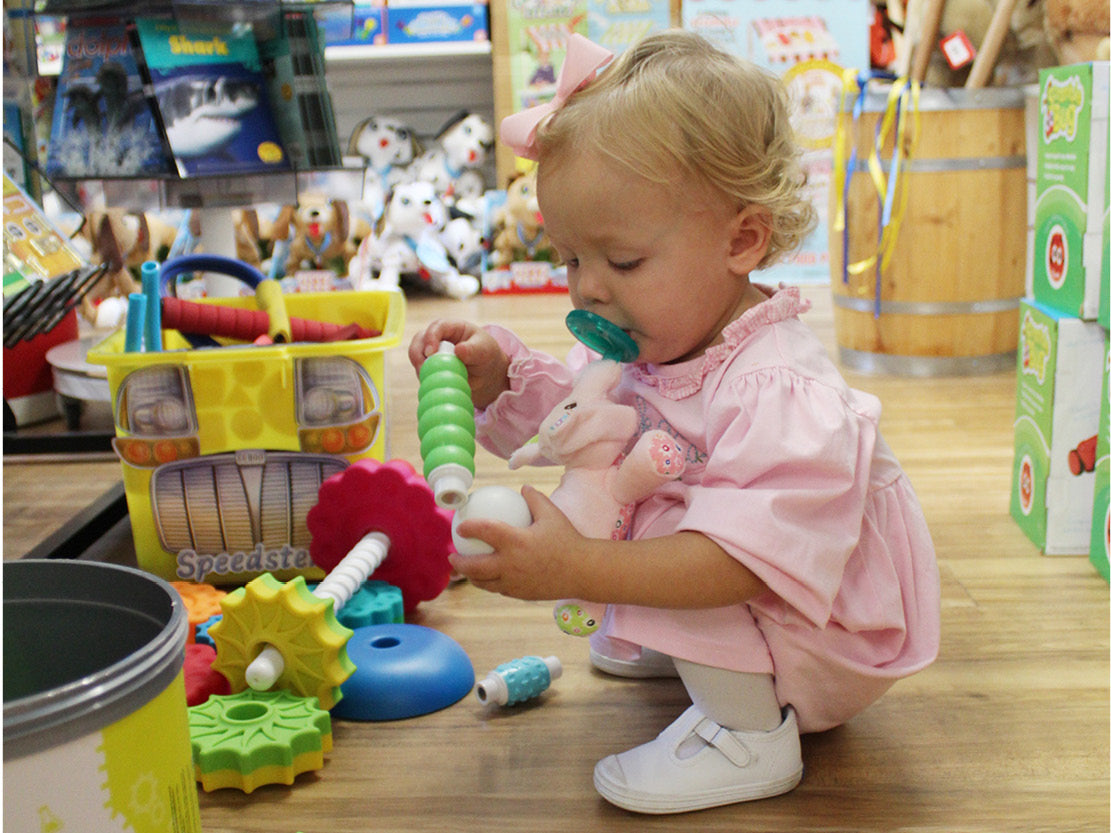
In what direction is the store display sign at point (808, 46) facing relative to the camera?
toward the camera

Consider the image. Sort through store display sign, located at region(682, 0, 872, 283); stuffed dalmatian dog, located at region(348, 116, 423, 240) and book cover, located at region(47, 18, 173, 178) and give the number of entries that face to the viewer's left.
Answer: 0

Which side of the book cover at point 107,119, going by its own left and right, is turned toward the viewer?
front

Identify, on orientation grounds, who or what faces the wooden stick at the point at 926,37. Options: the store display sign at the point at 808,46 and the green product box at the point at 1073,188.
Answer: the store display sign

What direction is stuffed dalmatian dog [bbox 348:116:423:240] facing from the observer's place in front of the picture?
facing the viewer

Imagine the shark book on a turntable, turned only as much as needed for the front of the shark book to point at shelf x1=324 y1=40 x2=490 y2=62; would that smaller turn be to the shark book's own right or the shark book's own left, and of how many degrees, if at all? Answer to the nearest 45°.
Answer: approximately 180°

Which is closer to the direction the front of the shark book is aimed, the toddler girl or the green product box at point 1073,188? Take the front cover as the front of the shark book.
the toddler girl

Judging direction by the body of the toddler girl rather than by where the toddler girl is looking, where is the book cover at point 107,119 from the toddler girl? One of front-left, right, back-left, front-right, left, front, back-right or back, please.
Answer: front-right

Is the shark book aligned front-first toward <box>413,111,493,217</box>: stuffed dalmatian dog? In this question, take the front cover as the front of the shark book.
no

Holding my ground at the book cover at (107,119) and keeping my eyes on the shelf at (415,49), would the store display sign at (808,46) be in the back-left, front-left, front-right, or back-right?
front-right

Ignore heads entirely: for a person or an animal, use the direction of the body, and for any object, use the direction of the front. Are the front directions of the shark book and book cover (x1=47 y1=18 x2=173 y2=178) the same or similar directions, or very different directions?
same or similar directions

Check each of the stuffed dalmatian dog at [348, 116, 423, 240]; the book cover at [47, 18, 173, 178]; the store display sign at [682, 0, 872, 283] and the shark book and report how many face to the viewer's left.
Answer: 0

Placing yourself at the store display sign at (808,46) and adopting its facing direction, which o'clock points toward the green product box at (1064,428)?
The green product box is roughly at 12 o'clock from the store display sign.

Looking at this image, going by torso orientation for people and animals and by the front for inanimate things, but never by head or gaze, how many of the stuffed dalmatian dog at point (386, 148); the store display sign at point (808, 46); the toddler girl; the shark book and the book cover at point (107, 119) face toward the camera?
4

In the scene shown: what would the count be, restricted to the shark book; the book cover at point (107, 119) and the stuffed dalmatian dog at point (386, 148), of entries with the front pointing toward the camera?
3

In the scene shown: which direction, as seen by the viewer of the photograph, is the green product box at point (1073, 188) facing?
facing the viewer and to the left of the viewer

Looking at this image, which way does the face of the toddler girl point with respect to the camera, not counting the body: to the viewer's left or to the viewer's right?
to the viewer's left

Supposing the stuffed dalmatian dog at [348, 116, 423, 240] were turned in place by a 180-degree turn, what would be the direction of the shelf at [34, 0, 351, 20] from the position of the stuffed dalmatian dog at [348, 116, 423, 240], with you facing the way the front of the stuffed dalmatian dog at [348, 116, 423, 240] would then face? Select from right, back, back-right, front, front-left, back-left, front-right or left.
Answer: back

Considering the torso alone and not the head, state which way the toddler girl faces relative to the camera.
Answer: to the viewer's left

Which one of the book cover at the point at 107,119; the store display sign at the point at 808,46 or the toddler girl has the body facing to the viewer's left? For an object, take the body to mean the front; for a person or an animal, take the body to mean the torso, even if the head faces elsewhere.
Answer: the toddler girl
